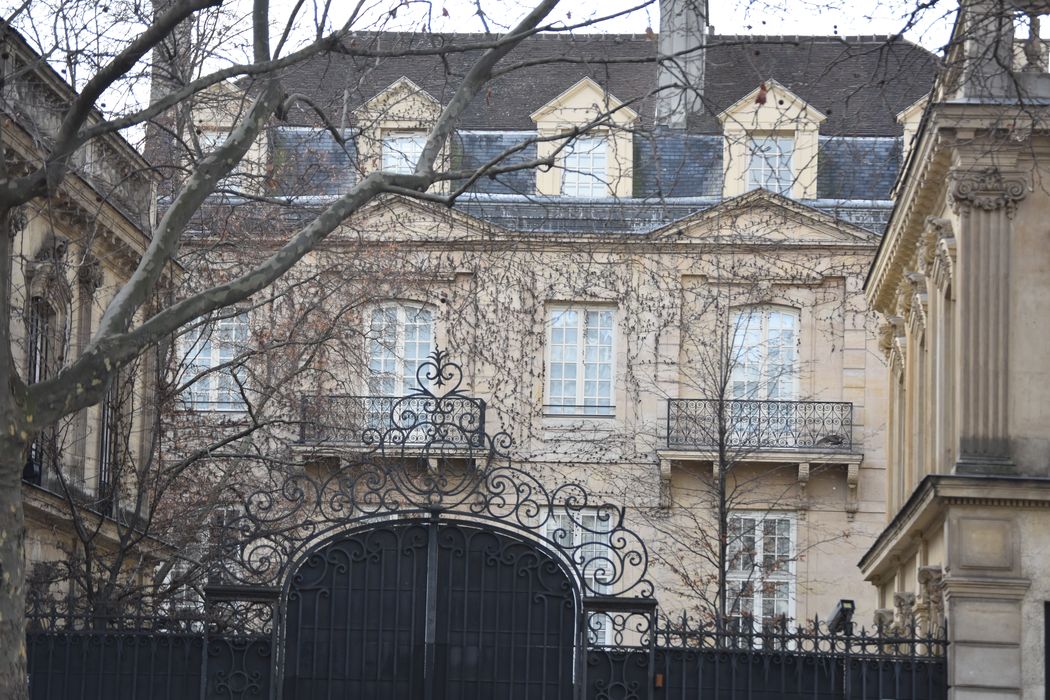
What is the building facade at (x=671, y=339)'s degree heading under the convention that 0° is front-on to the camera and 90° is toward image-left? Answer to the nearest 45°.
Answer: approximately 0°

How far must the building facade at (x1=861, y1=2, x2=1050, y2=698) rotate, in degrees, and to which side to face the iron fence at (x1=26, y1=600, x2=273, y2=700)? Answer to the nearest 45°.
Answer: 0° — it already faces it

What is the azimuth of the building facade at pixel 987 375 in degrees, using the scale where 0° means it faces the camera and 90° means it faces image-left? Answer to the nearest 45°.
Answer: approximately 0°
